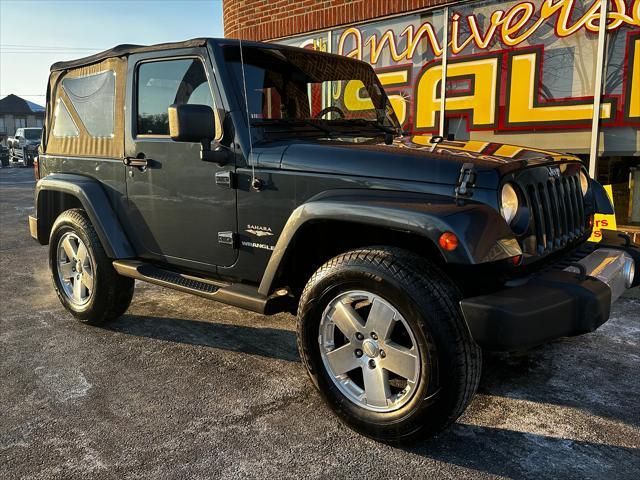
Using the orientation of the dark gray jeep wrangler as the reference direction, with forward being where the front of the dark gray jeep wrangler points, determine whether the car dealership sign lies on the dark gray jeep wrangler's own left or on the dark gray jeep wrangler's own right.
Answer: on the dark gray jeep wrangler's own left

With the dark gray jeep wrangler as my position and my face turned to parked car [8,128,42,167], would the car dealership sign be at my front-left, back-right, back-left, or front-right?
front-right

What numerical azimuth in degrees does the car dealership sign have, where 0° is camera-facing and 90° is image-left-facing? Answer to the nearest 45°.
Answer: approximately 45°

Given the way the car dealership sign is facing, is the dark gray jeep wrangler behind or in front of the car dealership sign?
in front

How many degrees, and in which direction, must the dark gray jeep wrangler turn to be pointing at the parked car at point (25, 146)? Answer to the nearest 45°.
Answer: approximately 180°

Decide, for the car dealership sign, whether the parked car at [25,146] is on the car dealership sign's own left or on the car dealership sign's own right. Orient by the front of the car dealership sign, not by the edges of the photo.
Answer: on the car dealership sign's own right

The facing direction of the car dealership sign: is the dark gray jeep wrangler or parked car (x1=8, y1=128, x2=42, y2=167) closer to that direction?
the dark gray jeep wrangler

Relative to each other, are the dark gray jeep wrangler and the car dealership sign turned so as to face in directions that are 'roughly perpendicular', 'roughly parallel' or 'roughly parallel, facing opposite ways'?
roughly perpendicular

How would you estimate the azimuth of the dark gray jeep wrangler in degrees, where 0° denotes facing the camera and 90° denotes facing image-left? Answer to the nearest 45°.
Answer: approximately 315°
